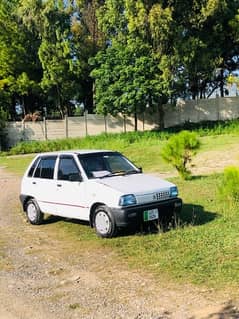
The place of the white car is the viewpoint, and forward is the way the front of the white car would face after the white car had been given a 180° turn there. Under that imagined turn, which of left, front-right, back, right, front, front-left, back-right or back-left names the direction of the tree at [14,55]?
front-right

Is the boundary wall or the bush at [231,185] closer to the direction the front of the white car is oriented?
the bush

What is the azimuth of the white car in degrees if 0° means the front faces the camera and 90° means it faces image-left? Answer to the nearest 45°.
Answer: approximately 315°

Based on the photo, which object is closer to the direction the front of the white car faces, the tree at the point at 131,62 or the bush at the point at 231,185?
the bush

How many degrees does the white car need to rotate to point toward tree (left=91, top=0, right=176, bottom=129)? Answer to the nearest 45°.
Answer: approximately 135° to its left

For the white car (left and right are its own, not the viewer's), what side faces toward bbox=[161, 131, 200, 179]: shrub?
left

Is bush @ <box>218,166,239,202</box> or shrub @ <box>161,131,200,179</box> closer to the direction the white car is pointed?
the bush

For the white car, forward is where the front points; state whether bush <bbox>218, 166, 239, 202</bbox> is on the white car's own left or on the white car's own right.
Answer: on the white car's own left
